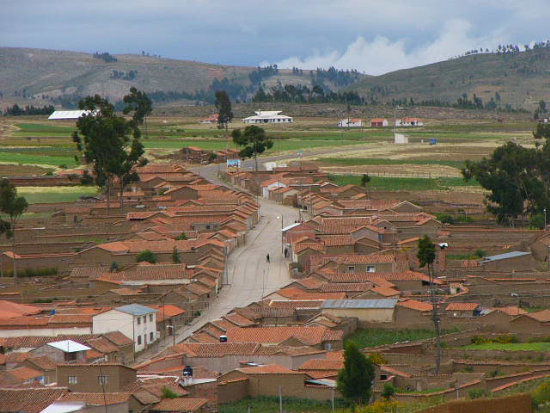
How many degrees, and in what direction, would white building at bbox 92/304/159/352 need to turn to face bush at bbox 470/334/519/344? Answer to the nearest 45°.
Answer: approximately 45° to its left

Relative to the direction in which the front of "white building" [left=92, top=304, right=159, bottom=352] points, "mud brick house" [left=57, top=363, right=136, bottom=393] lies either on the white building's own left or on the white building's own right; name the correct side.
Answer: on the white building's own right

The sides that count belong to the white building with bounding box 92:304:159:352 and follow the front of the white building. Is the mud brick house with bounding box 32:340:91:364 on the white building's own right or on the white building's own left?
on the white building's own right

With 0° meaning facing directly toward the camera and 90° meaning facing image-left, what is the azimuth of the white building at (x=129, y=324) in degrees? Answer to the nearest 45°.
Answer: approximately 315°

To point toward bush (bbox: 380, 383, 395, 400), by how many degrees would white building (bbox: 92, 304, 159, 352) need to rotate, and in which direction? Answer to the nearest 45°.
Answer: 0° — it already faces it

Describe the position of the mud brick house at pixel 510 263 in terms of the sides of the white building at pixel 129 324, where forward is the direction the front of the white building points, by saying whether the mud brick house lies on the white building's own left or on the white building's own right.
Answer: on the white building's own left

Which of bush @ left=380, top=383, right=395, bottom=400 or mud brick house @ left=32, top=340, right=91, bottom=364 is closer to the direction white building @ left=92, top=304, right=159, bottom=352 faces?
the bush

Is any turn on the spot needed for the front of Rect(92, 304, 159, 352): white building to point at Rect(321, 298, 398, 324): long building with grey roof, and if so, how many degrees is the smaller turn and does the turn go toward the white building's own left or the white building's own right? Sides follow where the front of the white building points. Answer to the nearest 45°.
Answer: approximately 45° to the white building's own left
